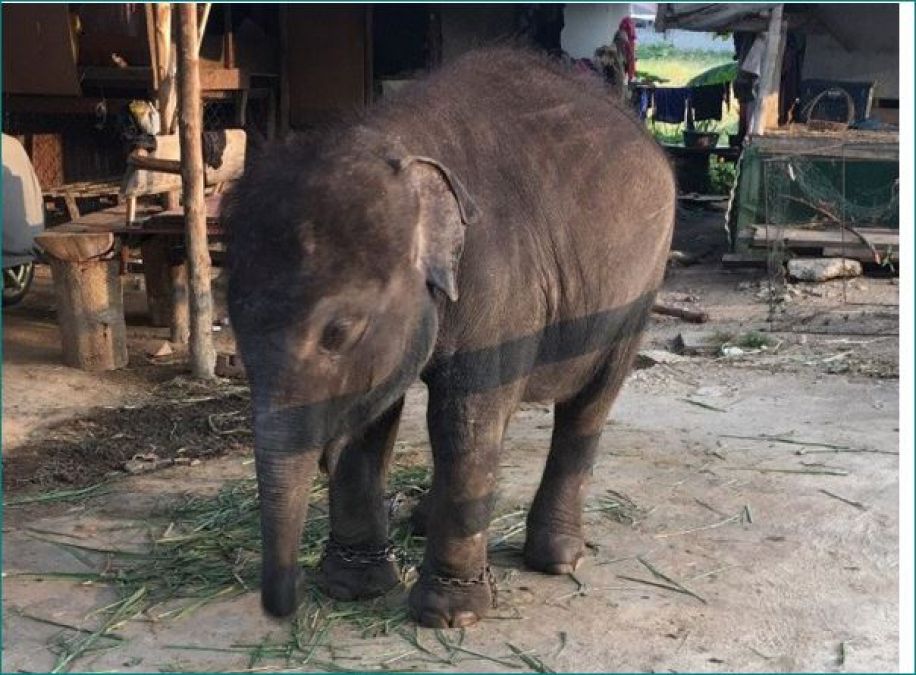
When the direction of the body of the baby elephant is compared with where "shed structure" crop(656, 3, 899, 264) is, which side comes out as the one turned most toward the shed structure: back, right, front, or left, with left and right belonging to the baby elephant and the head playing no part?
back

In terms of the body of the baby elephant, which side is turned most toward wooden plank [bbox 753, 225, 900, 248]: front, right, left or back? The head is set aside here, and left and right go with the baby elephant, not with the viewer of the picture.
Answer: back

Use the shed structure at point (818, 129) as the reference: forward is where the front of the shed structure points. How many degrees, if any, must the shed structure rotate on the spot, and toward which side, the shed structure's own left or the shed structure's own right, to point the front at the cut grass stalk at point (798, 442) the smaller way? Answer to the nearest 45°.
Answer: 0° — it already faces it

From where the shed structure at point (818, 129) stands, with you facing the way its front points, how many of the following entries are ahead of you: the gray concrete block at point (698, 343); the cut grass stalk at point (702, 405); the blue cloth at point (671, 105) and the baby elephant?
3

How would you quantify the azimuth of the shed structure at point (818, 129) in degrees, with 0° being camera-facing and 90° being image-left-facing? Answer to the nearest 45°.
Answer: approximately 0°

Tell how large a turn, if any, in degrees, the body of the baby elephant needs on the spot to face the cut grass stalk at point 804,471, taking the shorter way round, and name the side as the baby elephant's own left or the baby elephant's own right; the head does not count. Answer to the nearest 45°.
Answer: approximately 180°

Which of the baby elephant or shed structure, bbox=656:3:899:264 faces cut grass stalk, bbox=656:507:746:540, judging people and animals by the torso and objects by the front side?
the shed structure

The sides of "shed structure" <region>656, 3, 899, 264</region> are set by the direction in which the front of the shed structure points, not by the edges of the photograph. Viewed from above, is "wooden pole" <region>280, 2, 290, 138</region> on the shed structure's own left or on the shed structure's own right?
on the shed structure's own right
